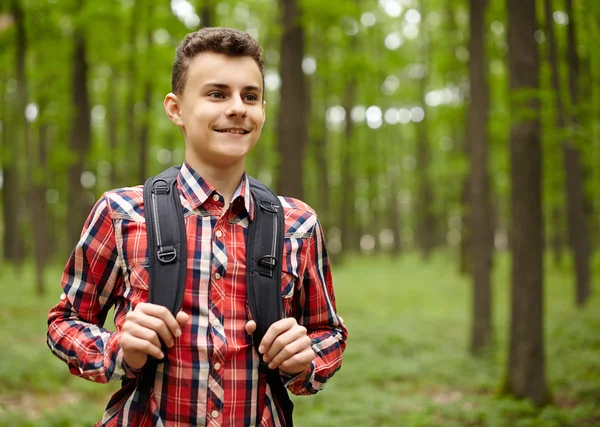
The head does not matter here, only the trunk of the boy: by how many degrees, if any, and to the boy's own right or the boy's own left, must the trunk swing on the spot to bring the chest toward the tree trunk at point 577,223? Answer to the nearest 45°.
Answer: approximately 135° to the boy's own left

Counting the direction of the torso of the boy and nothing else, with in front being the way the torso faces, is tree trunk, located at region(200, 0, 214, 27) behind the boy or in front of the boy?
behind

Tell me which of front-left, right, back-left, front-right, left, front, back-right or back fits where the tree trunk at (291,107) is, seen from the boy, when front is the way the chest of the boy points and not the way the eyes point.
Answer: back

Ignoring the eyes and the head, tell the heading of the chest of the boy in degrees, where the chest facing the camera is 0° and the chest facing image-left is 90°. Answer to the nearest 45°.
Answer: approximately 0°

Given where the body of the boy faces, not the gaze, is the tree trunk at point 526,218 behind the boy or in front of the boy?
behind

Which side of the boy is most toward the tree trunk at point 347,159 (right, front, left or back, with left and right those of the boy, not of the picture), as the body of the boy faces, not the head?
back

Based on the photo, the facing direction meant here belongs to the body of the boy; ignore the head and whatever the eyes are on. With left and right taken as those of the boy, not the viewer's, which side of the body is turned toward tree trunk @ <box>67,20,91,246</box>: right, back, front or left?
back

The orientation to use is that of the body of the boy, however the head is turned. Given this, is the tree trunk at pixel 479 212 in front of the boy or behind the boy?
behind
